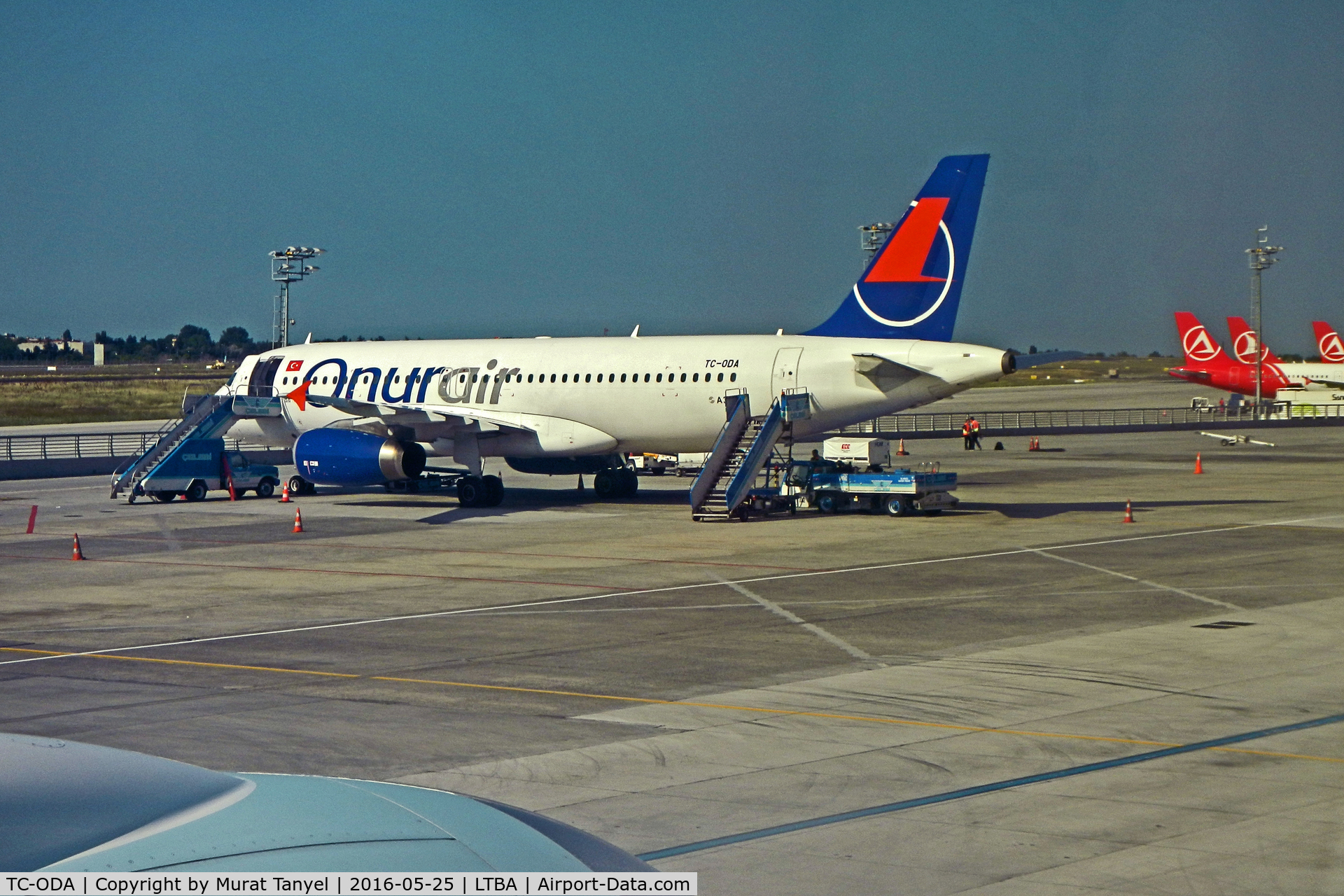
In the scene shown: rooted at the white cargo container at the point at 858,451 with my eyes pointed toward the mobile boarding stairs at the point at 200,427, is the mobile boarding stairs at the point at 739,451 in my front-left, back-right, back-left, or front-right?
front-left

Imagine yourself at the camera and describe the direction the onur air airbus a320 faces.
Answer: facing away from the viewer and to the left of the viewer

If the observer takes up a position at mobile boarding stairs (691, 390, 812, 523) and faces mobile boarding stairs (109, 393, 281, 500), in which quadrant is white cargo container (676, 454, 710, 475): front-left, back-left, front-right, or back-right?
front-right

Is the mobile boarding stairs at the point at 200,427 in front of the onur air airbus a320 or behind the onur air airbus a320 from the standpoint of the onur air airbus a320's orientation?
in front
